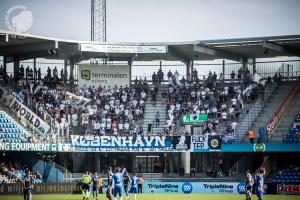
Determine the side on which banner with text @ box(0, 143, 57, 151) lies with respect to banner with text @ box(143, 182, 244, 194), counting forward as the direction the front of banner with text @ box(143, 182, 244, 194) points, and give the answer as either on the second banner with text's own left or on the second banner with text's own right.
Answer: on the second banner with text's own right

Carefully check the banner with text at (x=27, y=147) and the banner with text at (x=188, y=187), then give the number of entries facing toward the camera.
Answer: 2

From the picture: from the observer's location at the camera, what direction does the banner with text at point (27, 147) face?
facing the viewer

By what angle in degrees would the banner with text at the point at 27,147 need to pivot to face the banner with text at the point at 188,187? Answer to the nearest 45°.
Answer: approximately 90° to its left

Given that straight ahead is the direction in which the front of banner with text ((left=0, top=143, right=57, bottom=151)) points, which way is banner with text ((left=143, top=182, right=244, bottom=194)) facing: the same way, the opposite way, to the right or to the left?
the same way

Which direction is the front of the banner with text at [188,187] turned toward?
toward the camera
